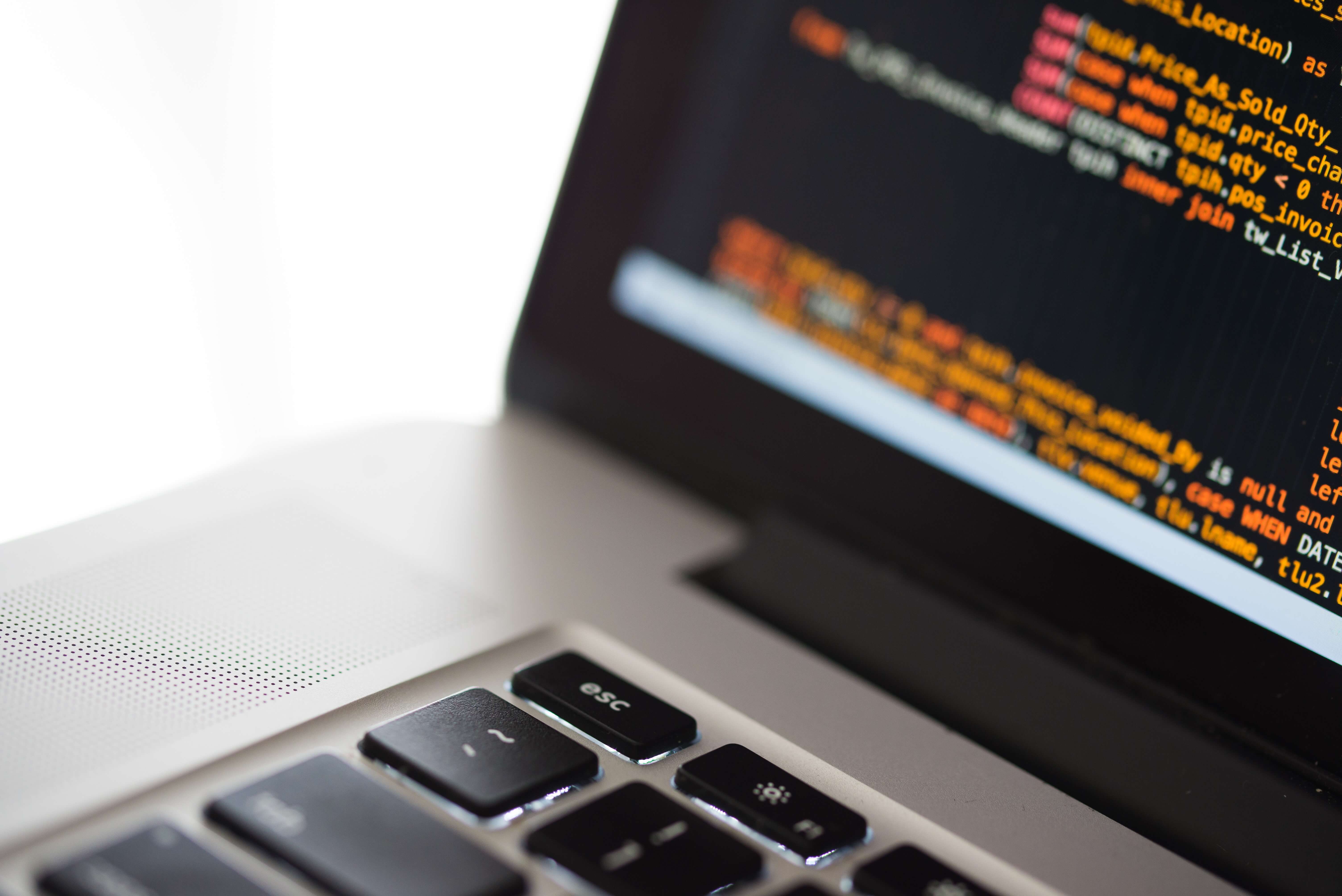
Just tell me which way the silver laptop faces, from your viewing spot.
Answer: facing the viewer and to the left of the viewer
